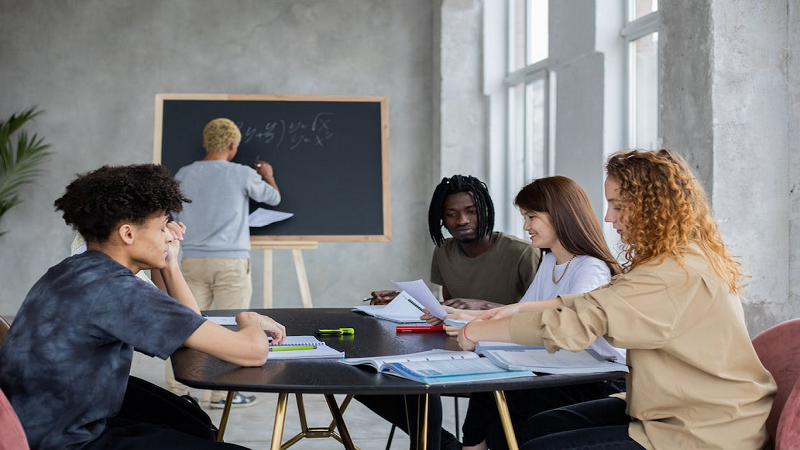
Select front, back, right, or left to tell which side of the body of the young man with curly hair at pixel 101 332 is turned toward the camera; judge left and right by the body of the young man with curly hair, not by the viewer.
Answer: right

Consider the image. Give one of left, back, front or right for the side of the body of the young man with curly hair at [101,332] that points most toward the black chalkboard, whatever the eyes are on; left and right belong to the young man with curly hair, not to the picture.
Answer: left

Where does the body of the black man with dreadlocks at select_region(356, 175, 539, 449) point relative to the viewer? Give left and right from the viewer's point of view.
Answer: facing the viewer and to the left of the viewer

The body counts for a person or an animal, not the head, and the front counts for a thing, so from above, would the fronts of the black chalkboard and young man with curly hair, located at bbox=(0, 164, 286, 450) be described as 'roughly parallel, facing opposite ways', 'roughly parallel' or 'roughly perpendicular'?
roughly perpendicular

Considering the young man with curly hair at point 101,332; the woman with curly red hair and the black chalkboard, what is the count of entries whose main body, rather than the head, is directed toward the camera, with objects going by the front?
1

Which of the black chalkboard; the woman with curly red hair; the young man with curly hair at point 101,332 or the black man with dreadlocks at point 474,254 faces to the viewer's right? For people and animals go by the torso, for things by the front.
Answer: the young man with curly hair

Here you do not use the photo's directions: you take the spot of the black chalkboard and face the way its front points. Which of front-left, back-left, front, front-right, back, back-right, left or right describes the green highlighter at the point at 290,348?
front

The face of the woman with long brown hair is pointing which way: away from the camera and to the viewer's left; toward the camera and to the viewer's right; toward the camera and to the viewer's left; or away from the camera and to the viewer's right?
toward the camera and to the viewer's left

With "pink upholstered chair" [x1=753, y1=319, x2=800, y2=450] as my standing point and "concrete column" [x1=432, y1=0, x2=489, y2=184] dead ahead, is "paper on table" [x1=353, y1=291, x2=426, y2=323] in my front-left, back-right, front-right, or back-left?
front-left

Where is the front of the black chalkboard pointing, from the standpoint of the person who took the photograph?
facing the viewer

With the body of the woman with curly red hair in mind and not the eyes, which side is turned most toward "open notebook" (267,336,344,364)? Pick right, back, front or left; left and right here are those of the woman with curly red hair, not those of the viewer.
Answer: front

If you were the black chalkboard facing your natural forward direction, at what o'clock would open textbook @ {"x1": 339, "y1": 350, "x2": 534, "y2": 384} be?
The open textbook is roughly at 12 o'clock from the black chalkboard.
